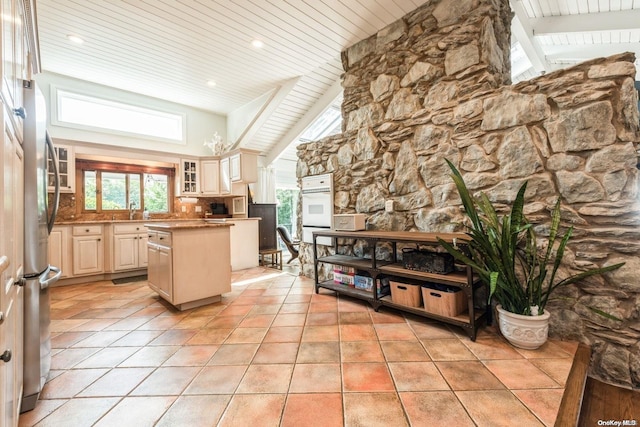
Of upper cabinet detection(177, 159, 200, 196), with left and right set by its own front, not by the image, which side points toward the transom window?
right

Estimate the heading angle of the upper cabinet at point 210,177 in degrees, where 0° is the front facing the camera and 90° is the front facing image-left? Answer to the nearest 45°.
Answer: approximately 0°

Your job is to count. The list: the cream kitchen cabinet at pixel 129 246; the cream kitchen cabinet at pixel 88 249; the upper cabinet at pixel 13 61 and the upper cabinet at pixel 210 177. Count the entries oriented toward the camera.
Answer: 3

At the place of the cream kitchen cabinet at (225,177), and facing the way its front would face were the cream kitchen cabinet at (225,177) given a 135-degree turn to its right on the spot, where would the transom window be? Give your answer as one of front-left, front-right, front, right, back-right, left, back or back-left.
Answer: left

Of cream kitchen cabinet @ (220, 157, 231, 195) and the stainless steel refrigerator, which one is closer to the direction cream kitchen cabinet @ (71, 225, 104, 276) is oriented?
the stainless steel refrigerator

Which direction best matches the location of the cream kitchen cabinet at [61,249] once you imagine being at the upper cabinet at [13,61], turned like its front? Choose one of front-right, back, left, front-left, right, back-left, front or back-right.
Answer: left

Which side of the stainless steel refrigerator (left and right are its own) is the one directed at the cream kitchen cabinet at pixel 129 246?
left

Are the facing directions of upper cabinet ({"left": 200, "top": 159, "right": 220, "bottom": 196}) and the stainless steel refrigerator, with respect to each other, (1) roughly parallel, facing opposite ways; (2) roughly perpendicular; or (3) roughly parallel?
roughly perpendicular

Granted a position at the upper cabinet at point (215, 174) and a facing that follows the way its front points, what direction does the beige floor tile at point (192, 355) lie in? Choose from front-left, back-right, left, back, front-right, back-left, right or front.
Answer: front-left

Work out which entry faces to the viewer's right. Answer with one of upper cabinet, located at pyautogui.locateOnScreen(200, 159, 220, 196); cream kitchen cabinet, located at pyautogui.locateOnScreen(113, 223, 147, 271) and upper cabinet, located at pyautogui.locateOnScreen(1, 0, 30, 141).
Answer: upper cabinet, located at pyautogui.locateOnScreen(1, 0, 30, 141)

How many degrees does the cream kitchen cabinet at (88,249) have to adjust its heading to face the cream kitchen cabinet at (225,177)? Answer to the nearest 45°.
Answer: approximately 90° to its left

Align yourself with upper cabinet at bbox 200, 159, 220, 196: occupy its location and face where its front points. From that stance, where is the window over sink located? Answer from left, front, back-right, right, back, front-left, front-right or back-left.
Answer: right

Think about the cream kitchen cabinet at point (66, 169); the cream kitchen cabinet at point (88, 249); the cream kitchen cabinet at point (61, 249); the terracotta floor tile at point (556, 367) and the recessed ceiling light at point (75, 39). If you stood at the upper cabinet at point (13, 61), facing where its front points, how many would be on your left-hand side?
4

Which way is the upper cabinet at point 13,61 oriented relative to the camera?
to the viewer's right
